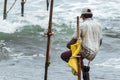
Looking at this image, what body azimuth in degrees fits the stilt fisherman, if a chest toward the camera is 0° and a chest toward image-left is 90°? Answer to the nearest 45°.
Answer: approximately 135°
